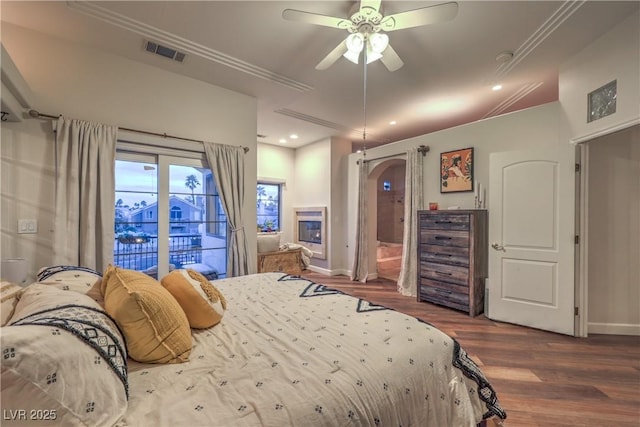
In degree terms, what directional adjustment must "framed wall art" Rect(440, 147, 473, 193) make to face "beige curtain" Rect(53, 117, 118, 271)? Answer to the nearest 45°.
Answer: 0° — it already faces it

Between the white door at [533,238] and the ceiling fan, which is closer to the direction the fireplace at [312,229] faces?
the ceiling fan

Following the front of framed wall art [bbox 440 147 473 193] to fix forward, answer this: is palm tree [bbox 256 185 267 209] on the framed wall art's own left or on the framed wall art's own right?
on the framed wall art's own right

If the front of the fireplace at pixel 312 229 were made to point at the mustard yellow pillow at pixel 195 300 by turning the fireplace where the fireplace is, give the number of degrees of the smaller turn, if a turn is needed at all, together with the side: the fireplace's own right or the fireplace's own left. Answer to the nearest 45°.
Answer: approximately 45° to the fireplace's own left

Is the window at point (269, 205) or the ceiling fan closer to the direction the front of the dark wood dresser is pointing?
the ceiling fan

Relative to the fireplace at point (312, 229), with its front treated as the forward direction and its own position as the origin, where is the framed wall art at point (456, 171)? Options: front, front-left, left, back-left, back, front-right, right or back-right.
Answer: left

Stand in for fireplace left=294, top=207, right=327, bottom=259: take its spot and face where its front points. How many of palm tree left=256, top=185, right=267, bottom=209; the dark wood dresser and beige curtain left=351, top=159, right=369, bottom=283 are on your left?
2

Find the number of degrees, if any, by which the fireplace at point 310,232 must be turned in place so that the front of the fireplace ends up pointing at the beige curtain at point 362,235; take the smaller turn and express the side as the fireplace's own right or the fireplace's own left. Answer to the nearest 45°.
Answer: approximately 90° to the fireplace's own left

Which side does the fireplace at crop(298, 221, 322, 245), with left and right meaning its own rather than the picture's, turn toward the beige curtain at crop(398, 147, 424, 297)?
left

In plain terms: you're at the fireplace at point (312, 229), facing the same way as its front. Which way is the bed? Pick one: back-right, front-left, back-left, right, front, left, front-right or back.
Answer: front-left
